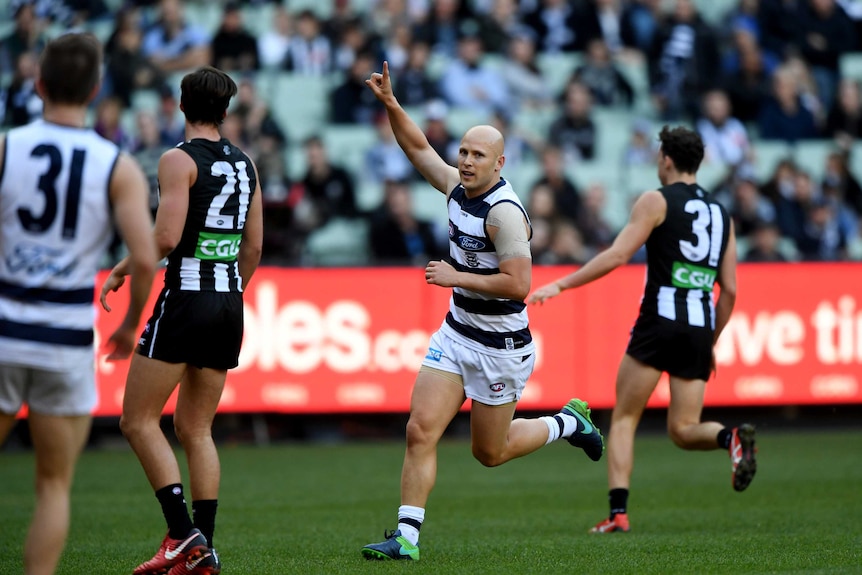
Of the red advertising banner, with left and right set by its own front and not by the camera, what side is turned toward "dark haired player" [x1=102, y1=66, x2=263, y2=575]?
front

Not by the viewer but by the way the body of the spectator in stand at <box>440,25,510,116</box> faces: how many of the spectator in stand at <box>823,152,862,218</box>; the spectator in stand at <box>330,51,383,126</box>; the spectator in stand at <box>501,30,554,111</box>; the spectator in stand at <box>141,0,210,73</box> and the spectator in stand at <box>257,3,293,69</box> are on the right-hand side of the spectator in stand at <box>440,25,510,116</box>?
3

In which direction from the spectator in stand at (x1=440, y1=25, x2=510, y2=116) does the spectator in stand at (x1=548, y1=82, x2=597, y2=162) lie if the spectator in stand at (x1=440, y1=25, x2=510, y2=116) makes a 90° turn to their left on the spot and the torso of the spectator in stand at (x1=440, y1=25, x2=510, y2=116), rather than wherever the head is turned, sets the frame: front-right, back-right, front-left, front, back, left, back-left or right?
front

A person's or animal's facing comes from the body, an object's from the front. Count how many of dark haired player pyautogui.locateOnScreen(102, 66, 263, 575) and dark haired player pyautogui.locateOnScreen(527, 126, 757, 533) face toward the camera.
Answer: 0

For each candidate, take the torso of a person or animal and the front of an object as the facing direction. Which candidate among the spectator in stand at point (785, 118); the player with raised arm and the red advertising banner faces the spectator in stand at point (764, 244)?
the spectator in stand at point (785, 118)

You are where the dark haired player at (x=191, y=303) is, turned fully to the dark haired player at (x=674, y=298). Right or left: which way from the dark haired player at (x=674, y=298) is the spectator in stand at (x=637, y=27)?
left

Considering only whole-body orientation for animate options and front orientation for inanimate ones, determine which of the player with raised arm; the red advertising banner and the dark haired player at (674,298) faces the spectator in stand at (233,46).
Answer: the dark haired player

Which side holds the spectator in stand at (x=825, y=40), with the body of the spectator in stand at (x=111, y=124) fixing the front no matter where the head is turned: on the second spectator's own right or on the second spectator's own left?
on the second spectator's own left

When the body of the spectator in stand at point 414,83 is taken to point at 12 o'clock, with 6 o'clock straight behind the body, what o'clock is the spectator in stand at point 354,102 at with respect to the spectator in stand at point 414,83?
the spectator in stand at point 354,102 is roughly at 3 o'clock from the spectator in stand at point 414,83.

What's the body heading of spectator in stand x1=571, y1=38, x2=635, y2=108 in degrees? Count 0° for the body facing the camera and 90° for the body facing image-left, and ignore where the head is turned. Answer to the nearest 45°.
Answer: approximately 0°

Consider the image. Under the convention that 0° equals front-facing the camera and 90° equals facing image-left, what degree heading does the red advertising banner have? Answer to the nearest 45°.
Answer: approximately 0°

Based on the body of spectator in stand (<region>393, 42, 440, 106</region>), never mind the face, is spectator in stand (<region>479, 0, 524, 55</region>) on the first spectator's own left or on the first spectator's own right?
on the first spectator's own left

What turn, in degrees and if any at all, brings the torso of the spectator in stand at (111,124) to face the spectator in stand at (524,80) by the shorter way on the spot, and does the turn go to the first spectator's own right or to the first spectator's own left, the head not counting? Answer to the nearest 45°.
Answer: approximately 90° to the first spectator's own left

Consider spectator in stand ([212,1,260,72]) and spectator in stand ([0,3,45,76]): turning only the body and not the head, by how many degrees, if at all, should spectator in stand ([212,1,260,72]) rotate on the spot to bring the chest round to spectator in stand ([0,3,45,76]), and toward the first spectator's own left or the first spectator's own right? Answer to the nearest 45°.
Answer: approximately 90° to the first spectator's own right
